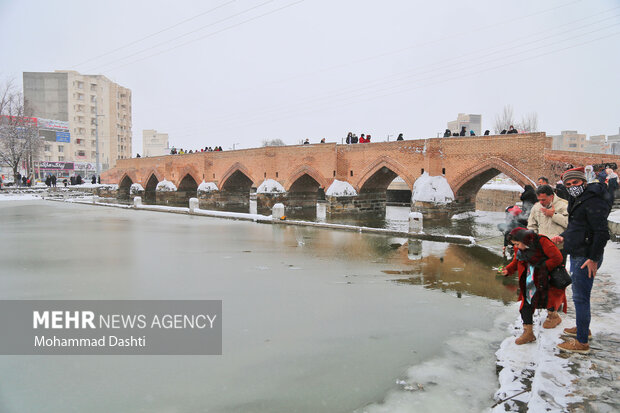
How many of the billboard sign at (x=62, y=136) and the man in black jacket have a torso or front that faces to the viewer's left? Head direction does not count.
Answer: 1

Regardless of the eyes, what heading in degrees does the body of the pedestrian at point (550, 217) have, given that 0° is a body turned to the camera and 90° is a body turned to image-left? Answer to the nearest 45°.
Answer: approximately 45°

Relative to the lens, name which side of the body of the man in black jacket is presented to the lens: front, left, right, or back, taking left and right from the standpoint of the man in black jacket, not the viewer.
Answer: left

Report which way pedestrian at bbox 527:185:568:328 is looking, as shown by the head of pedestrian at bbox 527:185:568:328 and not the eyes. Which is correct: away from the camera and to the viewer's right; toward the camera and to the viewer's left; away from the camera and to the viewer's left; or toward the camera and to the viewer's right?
toward the camera and to the viewer's left

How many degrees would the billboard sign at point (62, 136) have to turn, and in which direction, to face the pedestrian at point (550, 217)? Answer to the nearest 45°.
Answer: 0° — it already faces them

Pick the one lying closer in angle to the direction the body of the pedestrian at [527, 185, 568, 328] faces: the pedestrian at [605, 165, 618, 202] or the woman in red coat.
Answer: the woman in red coat

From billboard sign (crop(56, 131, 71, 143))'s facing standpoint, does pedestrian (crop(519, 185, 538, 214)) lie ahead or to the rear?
ahead
